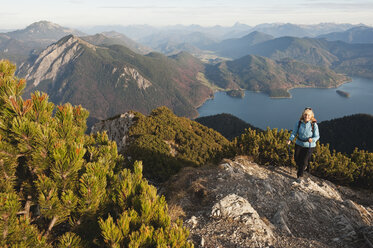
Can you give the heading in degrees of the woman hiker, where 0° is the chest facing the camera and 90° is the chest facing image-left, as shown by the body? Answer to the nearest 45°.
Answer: approximately 0°
